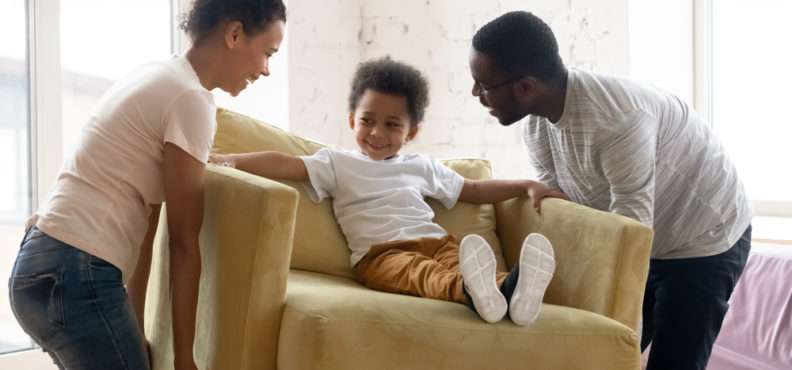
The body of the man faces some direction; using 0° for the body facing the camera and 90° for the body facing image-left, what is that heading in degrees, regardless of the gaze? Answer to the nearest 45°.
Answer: approximately 90°

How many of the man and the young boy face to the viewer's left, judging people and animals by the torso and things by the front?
1

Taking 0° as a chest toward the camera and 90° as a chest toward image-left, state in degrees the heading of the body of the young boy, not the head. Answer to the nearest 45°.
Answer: approximately 315°

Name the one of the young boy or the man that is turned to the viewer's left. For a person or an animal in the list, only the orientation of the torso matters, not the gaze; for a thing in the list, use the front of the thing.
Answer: the man

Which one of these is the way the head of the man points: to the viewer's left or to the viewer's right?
to the viewer's left

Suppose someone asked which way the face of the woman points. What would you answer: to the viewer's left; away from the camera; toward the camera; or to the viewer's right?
to the viewer's right
